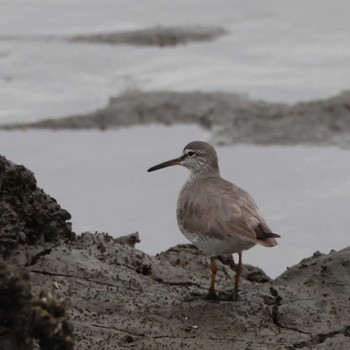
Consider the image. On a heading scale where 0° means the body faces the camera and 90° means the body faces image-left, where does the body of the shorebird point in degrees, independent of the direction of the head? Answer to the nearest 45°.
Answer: approximately 90°
